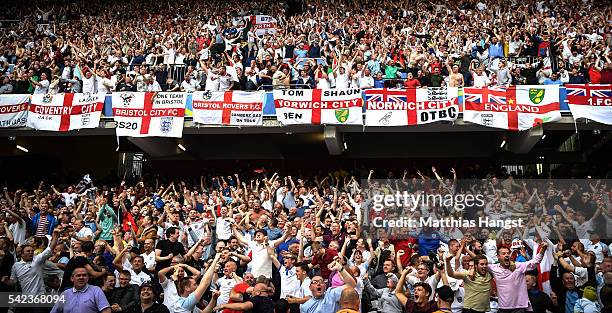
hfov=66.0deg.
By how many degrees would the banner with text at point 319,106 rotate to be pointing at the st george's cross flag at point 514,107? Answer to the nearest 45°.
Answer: approximately 90° to its left

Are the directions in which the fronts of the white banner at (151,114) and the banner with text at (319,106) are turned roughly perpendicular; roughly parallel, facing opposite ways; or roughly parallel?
roughly parallel

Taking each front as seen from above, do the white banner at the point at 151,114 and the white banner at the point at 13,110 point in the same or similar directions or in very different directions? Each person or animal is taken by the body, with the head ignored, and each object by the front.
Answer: same or similar directions

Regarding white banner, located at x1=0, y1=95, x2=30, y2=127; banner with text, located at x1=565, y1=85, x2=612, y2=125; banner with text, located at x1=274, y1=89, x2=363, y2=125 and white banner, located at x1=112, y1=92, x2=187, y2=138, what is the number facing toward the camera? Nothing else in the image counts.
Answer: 4

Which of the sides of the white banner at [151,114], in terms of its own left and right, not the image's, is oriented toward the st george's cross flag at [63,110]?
right

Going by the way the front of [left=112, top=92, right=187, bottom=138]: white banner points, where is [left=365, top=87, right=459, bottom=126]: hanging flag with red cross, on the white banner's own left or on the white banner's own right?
on the white banner's own left

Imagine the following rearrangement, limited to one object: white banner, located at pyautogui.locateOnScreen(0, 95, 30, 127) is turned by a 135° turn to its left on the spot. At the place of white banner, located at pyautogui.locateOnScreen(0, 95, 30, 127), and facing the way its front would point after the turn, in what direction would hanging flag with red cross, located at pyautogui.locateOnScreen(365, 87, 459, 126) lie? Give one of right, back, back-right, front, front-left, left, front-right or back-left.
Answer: right

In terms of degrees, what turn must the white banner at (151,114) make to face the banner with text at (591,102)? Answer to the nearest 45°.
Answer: approximately 45° to its left

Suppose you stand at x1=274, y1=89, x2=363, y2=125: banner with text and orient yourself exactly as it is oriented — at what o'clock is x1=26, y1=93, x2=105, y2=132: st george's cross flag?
The st george's cross flag is roughly at 3 o'clock from the banner with text.

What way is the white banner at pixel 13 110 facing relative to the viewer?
toward the camera

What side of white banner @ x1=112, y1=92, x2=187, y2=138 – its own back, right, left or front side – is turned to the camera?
front

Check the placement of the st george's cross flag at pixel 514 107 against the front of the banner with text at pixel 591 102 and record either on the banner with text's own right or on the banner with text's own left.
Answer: on the banner with text's own right

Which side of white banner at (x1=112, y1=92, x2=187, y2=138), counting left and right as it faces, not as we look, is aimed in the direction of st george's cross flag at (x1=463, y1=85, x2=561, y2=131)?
left

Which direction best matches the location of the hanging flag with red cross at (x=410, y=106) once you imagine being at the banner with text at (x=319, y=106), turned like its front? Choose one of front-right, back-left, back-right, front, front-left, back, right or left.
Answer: left

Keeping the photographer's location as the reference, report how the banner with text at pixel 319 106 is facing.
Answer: facing the viewer
